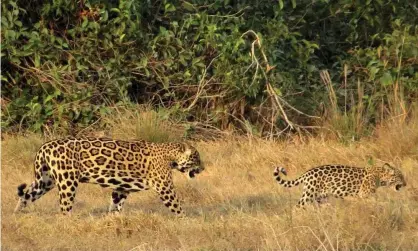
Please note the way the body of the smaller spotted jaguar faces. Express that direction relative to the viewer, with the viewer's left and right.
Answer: facing to the right of the viewer

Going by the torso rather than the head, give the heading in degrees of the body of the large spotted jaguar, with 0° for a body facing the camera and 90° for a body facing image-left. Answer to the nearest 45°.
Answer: approximately 270°

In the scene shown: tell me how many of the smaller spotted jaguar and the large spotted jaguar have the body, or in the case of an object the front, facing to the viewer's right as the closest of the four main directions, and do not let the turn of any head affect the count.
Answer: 2

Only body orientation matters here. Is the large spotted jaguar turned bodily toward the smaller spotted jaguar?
yes

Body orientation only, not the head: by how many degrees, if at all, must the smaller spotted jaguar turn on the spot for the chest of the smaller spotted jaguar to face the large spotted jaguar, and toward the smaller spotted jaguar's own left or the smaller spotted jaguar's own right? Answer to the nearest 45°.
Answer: approximately 135° to the smaller spotted jaguar's own right
